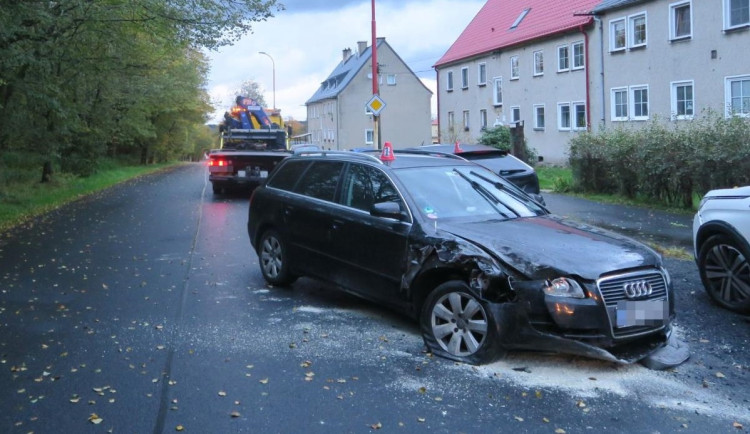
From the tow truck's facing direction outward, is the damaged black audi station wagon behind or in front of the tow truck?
behind

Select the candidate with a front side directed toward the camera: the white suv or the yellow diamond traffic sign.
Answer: the yellow diamond traffic sign

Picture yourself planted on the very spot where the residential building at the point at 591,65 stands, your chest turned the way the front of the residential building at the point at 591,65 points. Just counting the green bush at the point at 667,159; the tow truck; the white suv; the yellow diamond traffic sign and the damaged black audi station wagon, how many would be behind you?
0

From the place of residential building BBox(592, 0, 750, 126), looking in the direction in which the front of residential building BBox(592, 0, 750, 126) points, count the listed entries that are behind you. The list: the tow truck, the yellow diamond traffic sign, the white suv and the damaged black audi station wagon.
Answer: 0

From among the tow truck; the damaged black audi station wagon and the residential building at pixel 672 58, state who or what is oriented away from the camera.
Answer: the tow truck

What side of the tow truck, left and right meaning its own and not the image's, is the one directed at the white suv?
back

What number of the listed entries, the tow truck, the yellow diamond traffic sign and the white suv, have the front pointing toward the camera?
1

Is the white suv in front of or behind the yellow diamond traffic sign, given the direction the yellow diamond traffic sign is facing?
in front

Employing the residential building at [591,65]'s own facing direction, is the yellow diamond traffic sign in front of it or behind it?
in front

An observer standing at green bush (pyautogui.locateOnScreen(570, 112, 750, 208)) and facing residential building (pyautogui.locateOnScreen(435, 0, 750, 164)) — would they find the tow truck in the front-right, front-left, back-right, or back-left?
front-left

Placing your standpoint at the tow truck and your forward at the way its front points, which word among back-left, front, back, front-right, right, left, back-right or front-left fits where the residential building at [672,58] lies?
right

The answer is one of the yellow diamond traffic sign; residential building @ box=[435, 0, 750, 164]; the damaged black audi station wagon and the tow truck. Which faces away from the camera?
the tow truck

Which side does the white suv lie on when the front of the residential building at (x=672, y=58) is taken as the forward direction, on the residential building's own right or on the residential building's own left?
on the residential building's own left

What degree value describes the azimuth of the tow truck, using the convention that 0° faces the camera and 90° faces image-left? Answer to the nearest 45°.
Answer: approximately 180°

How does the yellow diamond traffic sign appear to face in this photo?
toward the camera

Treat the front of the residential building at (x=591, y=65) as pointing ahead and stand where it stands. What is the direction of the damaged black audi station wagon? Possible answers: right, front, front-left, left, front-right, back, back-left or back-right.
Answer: front-left
